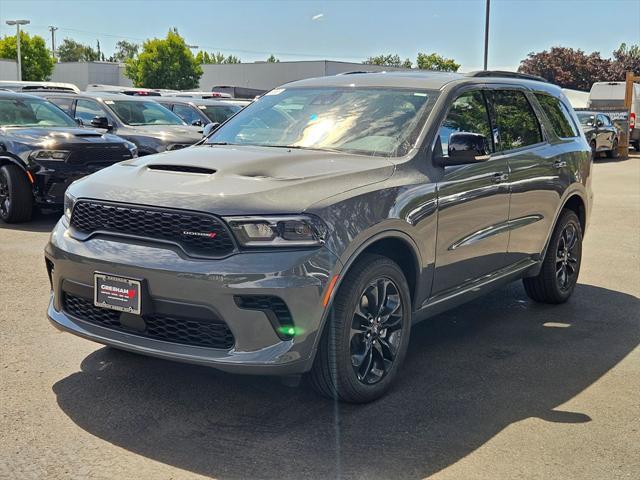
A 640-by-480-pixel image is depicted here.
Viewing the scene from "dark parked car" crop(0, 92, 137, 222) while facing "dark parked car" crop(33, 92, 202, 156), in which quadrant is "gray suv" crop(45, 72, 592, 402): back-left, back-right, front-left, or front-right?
back-right

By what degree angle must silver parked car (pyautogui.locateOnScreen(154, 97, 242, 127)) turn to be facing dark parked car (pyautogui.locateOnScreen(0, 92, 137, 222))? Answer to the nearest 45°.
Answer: approximately 45° to its right

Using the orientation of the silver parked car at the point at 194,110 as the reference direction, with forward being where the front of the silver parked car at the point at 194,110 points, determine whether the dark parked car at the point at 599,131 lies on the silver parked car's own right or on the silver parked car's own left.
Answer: on the silver parked car's own left

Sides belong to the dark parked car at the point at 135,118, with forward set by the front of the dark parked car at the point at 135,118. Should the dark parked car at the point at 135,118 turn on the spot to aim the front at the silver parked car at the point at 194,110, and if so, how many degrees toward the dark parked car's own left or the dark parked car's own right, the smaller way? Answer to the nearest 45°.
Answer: approximately 90° to the dark parked car's own left

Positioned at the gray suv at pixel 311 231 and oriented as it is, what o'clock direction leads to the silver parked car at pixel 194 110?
The silver parked car is roughly at 4 o'clock from the gray suv.

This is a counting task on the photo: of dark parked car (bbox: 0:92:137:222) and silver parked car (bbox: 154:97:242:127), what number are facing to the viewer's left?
0

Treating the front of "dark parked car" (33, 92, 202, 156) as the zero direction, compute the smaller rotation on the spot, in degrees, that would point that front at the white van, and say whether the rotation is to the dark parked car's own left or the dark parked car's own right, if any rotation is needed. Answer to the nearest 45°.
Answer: approximately 90° to the dark parked car's own left

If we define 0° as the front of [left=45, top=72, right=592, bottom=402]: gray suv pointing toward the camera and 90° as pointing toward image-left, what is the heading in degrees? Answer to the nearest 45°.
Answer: approximately 45°

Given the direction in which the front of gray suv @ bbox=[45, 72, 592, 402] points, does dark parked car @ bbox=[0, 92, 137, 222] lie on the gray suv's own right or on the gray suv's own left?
on the gray suv's own right
